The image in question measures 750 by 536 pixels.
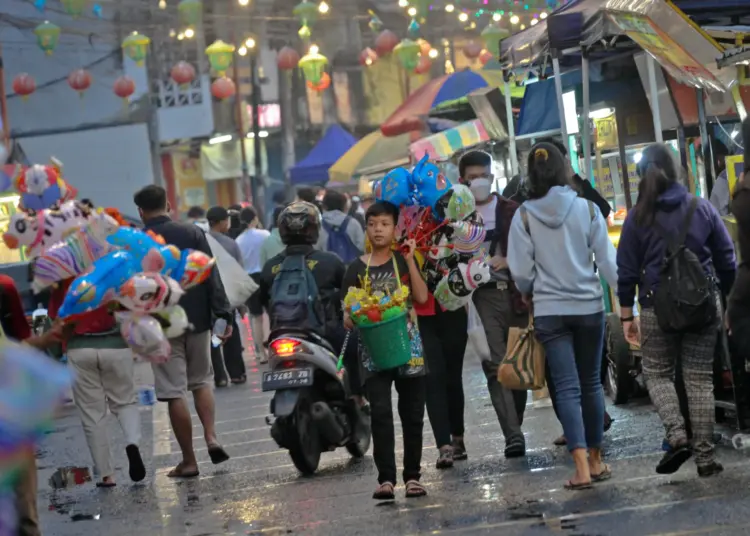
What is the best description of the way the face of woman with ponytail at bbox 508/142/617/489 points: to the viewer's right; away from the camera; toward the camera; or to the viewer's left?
away from the camera

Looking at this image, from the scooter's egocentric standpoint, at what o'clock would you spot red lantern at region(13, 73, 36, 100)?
The red lantern is roughly at 10 o'clock from the scooter.

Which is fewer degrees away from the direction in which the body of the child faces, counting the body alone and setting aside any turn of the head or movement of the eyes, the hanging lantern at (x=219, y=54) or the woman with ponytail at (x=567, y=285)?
the woman with ponytail

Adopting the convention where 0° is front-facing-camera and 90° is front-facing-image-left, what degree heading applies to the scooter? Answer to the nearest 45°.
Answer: approximately 225°

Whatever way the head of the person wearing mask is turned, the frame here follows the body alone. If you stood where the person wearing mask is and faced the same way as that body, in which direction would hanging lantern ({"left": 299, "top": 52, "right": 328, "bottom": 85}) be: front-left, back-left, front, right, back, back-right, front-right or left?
back

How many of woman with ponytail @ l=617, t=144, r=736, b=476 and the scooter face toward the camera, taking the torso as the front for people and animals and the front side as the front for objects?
0

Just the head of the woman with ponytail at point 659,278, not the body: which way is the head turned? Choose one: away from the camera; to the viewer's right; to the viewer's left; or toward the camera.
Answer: away from the camera

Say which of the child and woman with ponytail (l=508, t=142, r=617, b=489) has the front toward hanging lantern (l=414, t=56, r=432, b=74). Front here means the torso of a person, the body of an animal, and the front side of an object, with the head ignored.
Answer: the woman with ponytail

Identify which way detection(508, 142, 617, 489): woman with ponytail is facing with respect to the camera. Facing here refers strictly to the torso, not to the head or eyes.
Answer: away from the camera

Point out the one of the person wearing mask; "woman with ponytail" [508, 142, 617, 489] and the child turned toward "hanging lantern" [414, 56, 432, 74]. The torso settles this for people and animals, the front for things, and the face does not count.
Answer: the woman with ponytail

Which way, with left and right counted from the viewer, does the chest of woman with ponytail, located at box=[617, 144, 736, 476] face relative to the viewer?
facing away from the viewer

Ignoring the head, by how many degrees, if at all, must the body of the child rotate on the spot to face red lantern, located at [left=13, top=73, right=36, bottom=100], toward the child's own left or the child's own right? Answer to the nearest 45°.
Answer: approximately 180°

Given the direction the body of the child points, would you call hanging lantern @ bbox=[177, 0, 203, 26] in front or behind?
behind

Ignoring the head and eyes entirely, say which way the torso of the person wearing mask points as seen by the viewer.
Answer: toward the camera

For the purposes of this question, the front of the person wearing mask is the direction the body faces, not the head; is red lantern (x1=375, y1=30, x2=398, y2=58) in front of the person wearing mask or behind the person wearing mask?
behind

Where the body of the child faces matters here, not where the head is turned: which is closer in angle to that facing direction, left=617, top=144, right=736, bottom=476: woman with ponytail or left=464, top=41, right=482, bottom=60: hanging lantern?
the woman with ponytail

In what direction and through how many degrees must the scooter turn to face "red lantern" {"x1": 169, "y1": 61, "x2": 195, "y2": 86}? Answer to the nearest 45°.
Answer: approximately 45° to its left

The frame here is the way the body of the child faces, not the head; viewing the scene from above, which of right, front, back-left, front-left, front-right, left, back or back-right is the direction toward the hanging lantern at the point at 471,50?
back

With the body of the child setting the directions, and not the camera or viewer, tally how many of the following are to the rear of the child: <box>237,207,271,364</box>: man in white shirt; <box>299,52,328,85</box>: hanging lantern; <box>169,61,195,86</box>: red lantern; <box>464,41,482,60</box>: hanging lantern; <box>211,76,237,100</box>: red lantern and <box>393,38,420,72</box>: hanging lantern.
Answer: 6

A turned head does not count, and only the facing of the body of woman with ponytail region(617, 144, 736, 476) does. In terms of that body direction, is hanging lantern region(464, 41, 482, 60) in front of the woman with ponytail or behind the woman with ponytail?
in front

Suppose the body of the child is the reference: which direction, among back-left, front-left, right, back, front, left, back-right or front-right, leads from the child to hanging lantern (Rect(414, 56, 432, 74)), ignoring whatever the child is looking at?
back

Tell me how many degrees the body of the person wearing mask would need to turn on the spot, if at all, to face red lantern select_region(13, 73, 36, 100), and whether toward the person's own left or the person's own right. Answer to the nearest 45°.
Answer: approximately 135° to the person's own right
